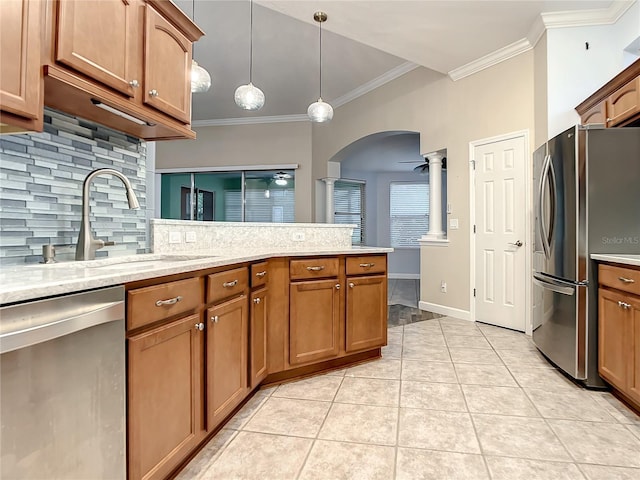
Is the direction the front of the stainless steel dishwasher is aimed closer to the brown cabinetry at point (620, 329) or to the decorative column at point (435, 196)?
the brown cabinetry

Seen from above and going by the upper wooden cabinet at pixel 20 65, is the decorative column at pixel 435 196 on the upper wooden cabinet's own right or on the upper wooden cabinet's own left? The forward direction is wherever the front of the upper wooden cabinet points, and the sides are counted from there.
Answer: on the upper wooden cabinet's own left

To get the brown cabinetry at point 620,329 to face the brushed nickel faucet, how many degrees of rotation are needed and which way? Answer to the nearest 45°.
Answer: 0° — it already faces it

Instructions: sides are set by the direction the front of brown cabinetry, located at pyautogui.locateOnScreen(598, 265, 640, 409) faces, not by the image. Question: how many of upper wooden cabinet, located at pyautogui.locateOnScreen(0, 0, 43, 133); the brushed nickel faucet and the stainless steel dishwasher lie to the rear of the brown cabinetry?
0

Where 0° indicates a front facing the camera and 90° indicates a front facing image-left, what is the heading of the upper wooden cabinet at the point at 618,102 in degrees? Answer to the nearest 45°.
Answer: approximately 45°

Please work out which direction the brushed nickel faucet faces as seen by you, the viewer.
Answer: facing the viewer and to the right of the viewer

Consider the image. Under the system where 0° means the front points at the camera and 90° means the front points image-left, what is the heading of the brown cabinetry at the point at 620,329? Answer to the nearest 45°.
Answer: approximately 45°

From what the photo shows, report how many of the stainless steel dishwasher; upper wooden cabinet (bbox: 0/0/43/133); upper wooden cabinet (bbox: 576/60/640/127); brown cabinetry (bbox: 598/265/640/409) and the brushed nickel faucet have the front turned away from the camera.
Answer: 0

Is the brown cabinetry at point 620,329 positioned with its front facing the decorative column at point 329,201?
no

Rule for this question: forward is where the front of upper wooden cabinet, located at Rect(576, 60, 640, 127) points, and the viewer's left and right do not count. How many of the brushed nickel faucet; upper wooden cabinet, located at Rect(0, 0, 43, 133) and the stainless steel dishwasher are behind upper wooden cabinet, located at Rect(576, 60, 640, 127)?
0

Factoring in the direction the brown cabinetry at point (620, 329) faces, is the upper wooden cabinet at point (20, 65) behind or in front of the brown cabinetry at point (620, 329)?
in front

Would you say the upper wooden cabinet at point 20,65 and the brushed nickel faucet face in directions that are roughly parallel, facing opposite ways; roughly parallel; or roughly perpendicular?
roughly parallel

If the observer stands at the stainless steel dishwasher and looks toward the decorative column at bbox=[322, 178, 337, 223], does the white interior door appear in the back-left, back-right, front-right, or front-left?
front-right

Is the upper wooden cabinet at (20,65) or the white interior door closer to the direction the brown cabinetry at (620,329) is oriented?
the upper wooden cabinet

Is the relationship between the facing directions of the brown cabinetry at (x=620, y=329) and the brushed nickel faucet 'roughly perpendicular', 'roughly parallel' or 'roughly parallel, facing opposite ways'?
roughly parallel, facing opposite ways
